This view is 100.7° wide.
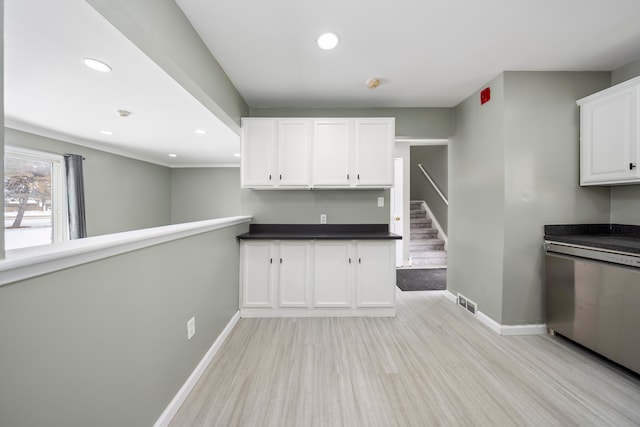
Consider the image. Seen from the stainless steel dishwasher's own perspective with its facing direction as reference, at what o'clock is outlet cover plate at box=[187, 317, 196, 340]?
The outlet cover plate is roughly at 12 o'clock from the stainless steel dishwasher.

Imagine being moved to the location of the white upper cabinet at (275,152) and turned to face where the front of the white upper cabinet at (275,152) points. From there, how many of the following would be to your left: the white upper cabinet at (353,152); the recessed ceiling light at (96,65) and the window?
1

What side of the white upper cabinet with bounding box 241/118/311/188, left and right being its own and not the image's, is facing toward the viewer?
front

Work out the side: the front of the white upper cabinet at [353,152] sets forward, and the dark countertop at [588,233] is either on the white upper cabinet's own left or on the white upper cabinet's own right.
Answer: on the white upper cabinet's own left

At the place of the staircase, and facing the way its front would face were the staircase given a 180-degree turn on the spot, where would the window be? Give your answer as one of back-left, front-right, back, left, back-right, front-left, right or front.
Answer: back-left

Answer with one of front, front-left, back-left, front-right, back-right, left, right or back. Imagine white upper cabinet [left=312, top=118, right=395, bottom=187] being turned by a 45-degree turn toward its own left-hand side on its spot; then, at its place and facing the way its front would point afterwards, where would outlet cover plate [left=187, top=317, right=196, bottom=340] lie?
right

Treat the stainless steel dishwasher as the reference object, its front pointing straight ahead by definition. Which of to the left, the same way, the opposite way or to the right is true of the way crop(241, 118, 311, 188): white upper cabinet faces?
to the left

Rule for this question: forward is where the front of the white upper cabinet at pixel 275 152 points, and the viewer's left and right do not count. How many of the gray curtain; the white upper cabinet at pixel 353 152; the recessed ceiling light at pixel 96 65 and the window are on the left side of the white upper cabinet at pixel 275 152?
1

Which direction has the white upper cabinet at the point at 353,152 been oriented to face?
toward the camera

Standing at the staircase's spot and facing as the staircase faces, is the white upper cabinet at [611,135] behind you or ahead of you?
ahead

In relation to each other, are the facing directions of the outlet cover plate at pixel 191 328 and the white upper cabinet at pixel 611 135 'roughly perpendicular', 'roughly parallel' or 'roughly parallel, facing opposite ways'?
roughly parallel, facing opposite ways

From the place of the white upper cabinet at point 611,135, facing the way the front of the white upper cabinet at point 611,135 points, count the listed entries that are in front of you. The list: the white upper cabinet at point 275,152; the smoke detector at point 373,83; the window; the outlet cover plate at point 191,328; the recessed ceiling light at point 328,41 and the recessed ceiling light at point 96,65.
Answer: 6

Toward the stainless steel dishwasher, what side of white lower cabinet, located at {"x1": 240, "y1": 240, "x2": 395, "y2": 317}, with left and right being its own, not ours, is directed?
left

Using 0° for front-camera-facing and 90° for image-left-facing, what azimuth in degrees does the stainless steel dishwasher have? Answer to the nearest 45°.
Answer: approximately 45°

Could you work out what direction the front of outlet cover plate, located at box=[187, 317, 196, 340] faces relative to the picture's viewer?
facing the viewer and to the right of the viewer

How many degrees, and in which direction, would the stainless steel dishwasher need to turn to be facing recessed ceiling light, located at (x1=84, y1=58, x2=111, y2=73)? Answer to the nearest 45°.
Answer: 0° — it already faces it

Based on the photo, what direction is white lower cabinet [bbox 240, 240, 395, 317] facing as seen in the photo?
toward the camera

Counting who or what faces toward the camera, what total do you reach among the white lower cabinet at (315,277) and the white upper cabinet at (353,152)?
2
